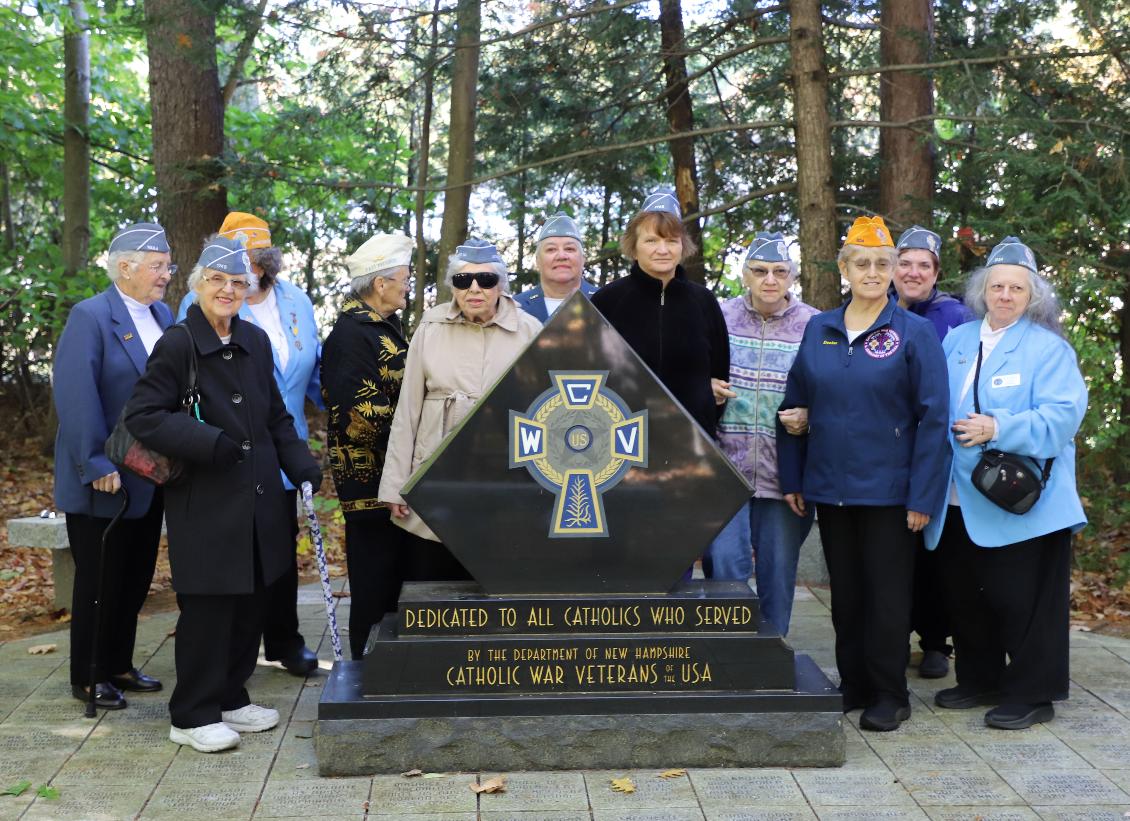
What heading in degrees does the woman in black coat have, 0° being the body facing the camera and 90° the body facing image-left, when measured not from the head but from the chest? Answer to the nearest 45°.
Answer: approximately 315°

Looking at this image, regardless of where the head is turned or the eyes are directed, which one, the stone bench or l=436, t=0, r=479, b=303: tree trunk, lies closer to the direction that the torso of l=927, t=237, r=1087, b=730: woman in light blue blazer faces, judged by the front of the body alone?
the stone bench

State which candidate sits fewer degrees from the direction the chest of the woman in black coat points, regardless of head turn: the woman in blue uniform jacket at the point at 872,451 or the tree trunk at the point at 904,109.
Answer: the woman in blue uniform jacket

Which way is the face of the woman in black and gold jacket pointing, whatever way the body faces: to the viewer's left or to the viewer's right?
to the viewer's right

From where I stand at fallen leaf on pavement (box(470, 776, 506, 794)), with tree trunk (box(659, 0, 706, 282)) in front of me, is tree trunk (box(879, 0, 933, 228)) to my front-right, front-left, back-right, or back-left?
front-right

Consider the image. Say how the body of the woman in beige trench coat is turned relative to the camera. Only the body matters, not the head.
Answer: toward the camera

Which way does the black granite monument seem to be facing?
toward the camera

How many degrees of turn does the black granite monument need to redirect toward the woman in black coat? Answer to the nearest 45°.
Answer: approximately 90° to its right

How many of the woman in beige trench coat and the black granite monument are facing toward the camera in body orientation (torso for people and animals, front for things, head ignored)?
2
